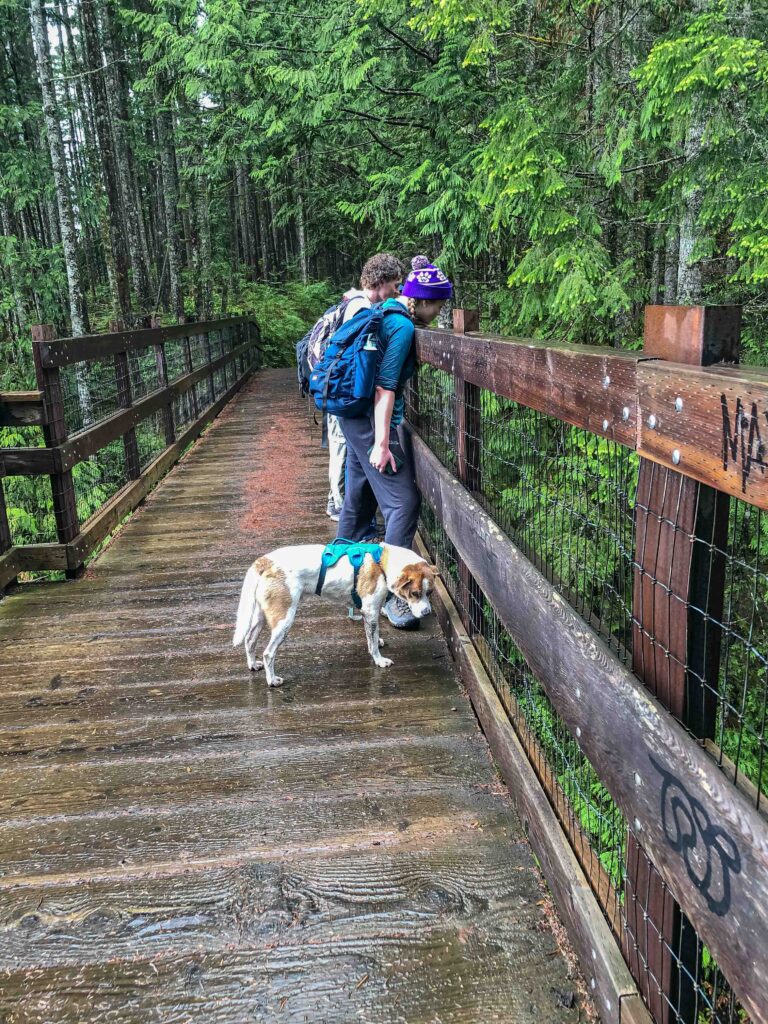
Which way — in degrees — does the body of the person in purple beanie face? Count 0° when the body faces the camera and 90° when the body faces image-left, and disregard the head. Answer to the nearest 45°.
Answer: approximately 270°

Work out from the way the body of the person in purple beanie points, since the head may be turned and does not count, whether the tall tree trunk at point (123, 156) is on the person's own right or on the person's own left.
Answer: on the person's own left

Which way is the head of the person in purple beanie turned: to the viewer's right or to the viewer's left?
to the viewer's right

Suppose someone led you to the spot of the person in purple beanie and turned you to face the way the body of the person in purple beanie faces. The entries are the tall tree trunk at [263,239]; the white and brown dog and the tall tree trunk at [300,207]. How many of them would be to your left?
2

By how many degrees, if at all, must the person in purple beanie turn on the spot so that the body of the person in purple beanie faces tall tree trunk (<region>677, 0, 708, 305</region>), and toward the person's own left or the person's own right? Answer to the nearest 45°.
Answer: approximately 45° to the person's own left

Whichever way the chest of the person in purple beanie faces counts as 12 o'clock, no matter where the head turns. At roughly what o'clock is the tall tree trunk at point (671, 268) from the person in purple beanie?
The tall tree trunk is roughly at 10 o'clock from the person in purple beanie.

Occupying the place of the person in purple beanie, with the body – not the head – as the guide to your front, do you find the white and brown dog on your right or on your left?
on your right

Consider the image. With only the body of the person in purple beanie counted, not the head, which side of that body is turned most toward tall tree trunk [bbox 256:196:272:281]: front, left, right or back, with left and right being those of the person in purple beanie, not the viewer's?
left

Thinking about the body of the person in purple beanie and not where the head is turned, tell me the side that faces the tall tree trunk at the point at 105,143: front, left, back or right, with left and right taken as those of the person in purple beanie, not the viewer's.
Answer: left

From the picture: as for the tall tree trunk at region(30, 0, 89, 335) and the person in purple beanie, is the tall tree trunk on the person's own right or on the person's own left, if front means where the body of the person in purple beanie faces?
on the person's own left

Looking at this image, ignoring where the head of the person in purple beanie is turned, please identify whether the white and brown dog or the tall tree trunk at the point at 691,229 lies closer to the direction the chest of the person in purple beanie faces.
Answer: the tall tree trunk
